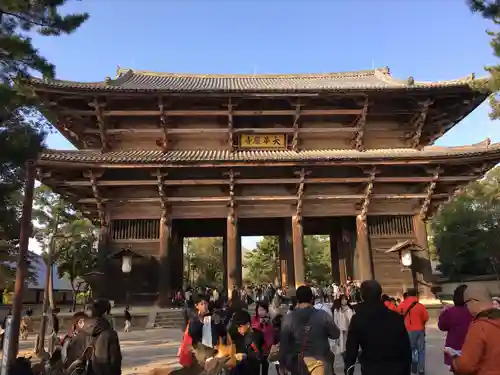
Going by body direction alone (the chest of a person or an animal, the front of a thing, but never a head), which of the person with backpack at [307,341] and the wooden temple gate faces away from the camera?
the person with backpack

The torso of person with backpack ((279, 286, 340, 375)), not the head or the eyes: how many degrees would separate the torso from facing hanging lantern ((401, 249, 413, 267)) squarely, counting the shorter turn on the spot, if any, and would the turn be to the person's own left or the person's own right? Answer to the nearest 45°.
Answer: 0° — they already face it

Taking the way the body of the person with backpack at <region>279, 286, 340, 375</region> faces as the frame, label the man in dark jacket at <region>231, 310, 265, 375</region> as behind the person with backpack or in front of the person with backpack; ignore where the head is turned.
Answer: in front

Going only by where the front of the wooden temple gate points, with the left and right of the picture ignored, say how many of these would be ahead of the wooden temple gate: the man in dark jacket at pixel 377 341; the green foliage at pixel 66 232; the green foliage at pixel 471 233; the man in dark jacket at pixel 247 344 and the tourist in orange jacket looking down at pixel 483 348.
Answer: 3

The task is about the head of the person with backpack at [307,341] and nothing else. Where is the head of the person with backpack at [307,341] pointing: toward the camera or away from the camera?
away from the camera

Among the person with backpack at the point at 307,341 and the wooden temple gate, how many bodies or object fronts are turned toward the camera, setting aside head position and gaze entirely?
1

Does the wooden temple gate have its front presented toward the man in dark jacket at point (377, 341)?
yes
